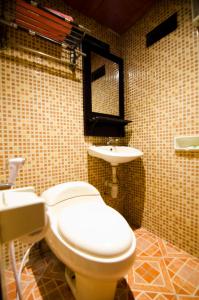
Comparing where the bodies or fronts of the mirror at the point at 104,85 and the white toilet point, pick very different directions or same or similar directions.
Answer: same or similar directions

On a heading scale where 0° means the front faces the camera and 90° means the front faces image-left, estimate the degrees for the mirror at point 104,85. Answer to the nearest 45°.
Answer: approximately 315°

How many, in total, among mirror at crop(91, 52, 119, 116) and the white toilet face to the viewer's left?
0

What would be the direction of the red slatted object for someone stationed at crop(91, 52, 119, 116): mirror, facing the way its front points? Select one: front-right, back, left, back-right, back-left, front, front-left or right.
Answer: right
